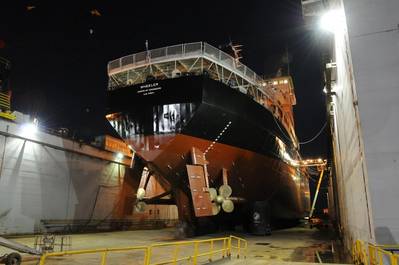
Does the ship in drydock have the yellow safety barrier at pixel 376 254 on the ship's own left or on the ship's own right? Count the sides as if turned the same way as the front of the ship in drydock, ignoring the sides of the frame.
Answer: on the ship's own right

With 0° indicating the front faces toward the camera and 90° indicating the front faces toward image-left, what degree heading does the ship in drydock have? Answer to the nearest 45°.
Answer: approximately 225°

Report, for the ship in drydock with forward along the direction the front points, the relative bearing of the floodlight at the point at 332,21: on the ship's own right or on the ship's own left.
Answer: on the ship's own right

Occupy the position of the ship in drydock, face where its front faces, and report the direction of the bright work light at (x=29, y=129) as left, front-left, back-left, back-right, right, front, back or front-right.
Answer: back-left
